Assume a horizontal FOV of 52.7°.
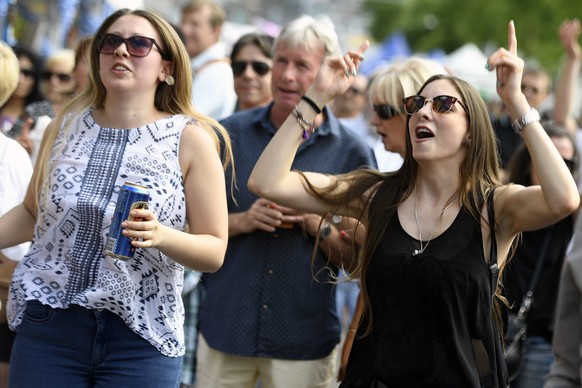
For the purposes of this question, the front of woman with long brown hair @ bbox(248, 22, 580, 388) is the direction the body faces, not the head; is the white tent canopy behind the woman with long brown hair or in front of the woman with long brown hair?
behind

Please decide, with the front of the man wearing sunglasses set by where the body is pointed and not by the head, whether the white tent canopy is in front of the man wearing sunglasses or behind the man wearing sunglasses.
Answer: behind

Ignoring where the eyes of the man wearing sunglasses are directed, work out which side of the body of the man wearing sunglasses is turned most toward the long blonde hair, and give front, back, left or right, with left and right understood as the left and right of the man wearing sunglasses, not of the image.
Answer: front

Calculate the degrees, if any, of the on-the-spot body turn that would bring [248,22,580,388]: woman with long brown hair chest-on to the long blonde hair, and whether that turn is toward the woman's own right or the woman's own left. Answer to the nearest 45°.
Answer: approximately 90° to the woman's own right

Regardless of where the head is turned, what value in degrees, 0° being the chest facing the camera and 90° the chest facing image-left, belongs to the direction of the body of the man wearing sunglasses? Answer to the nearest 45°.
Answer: approximately 0°
